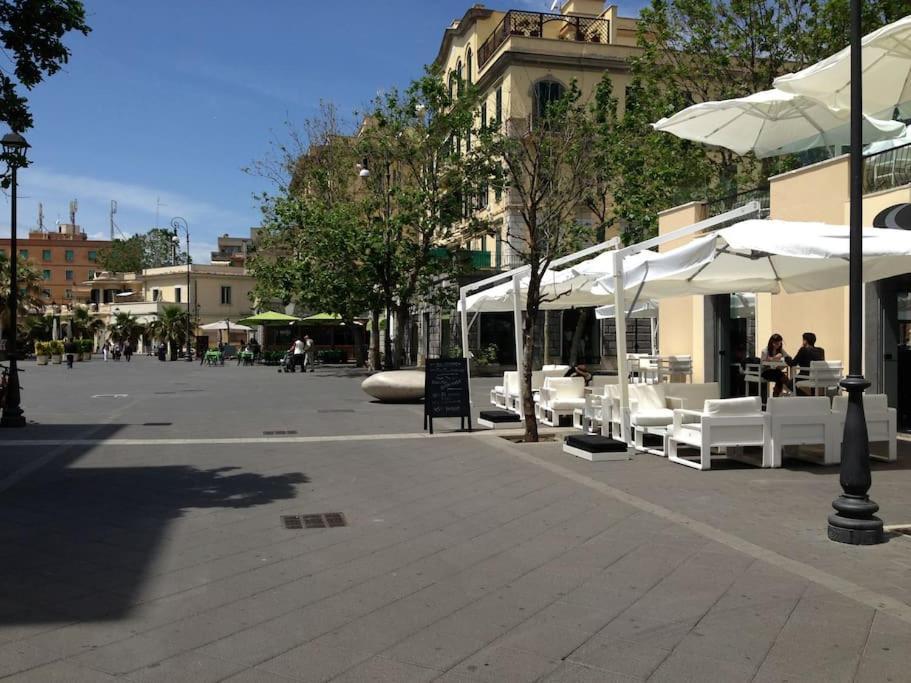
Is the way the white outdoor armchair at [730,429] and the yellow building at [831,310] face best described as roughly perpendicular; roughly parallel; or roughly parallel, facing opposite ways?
roughly perpendicular

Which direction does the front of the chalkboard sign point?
toward the camera

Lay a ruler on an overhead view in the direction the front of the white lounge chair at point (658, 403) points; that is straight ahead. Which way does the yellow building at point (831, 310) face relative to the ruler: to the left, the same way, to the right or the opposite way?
to the right

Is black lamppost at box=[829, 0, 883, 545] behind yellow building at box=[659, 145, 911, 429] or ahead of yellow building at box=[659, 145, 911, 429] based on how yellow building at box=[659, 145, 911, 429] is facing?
ahead

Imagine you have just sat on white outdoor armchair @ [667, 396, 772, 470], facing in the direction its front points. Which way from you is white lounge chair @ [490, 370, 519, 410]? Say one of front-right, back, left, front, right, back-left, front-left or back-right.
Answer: front

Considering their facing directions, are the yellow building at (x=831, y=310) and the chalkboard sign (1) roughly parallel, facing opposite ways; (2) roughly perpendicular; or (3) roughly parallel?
roughly perpendicular

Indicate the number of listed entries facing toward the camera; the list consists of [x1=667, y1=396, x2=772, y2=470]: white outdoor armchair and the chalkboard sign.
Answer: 1

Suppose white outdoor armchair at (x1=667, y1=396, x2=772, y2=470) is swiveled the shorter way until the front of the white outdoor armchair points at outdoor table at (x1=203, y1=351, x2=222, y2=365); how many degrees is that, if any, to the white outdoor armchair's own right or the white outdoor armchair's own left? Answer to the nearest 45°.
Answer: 0° — it already faces it

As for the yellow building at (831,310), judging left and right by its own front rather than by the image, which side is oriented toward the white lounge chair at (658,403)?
front
